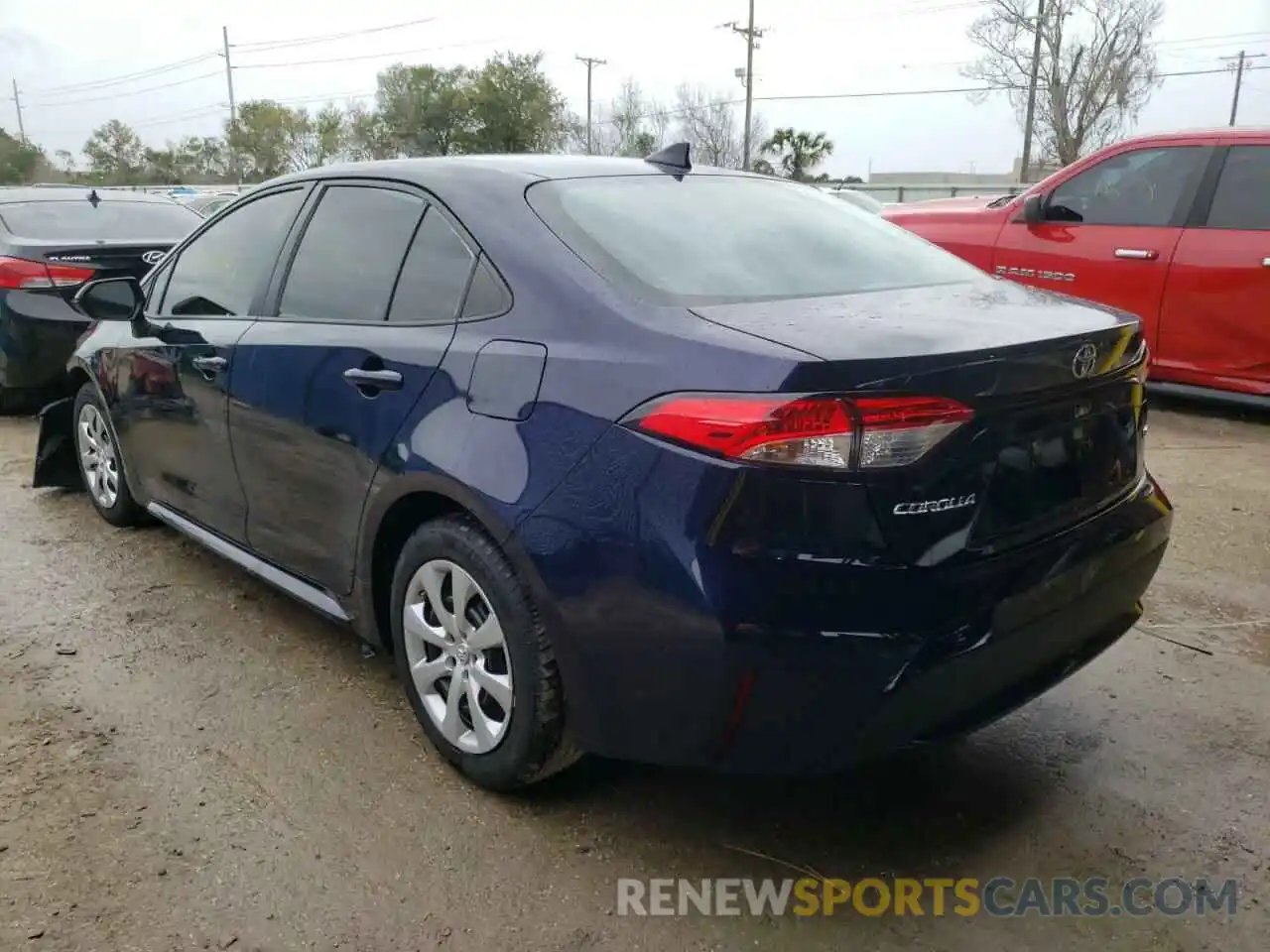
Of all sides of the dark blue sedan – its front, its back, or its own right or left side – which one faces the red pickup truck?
right

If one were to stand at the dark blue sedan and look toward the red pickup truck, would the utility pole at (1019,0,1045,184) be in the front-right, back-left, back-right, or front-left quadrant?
front-left

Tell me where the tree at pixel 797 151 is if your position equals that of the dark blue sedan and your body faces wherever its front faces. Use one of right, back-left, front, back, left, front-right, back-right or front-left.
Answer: front-right

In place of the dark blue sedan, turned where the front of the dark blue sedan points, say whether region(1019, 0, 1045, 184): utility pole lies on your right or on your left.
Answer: on your right

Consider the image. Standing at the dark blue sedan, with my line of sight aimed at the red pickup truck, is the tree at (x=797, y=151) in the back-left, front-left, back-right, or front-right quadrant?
front-left

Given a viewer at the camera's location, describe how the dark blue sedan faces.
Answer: facing away from the viewer and to the left of the viewer

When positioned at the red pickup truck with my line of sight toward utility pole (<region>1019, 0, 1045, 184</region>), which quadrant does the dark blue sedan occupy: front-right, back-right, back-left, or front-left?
back-left

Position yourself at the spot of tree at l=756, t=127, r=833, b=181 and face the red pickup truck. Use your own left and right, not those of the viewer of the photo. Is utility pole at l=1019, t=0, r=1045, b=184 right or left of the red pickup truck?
left
